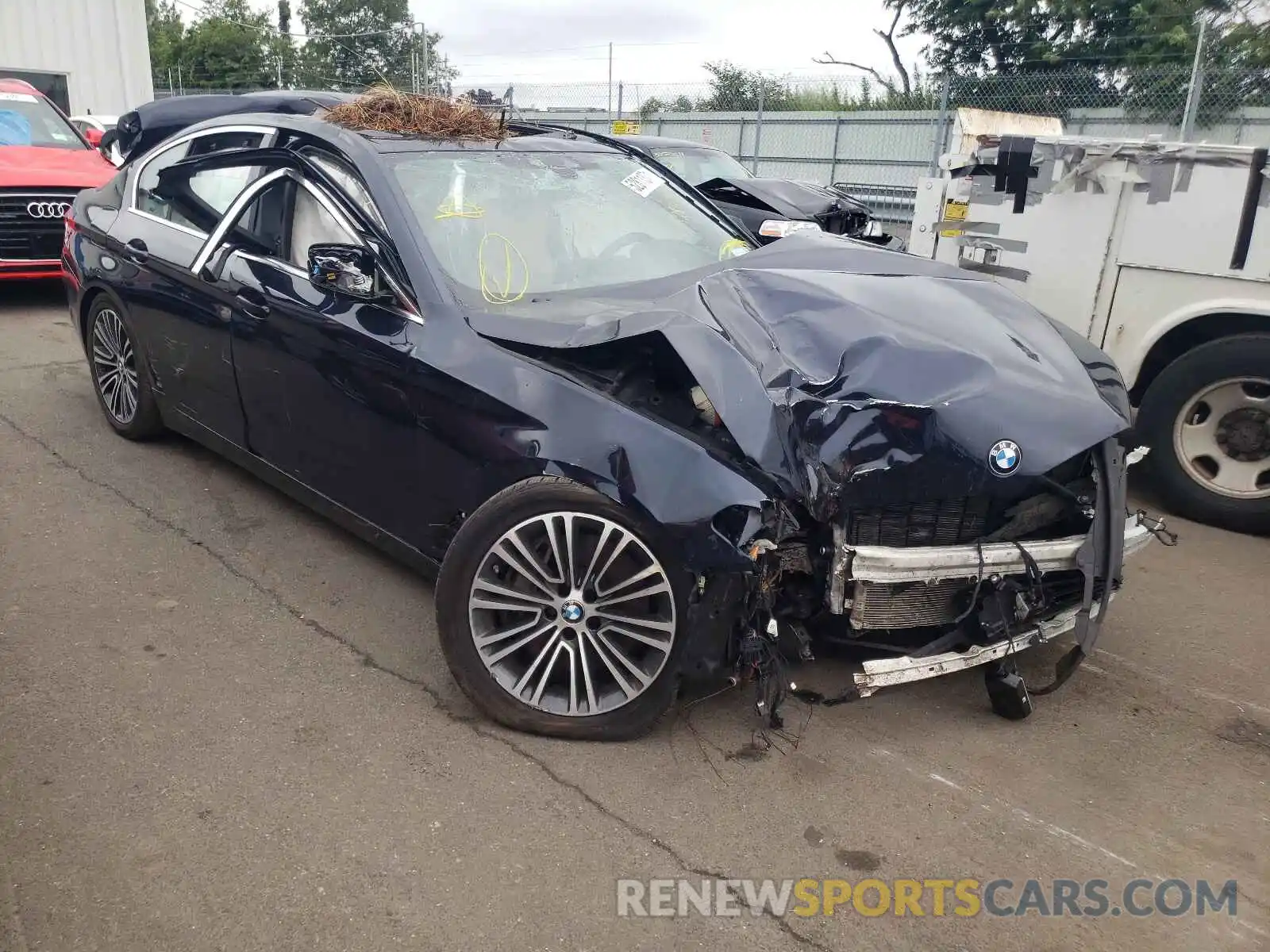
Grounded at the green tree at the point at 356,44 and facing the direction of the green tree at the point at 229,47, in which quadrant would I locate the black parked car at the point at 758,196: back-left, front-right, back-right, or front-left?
back-left

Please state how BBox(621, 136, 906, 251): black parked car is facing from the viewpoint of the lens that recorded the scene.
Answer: facing the viewer and to the right of the viewer

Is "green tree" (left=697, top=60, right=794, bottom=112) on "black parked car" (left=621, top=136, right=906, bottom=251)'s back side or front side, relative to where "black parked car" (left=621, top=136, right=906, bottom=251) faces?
on the back side

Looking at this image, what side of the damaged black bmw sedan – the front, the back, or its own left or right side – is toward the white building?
back

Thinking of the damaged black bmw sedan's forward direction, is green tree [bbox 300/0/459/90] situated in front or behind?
behind

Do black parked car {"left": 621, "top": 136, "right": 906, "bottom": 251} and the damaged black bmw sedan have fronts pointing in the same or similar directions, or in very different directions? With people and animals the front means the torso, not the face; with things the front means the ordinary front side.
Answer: same or similar directions

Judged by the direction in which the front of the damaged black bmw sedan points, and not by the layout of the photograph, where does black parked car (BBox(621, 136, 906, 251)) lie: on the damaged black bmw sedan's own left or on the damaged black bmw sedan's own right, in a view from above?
on the damaged black bmw sedan's own left

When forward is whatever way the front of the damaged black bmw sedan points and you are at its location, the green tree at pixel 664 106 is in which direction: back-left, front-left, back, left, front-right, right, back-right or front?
back-left

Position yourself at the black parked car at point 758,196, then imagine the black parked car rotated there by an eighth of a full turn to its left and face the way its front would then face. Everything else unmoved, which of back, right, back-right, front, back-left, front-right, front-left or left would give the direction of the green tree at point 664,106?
left

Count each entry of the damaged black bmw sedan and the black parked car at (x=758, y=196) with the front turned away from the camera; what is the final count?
0

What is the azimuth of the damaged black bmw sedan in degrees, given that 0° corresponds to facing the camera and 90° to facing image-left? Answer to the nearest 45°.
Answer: approximately 315°

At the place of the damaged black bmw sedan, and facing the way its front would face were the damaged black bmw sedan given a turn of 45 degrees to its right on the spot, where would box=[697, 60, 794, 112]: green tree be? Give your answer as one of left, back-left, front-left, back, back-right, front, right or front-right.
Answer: back

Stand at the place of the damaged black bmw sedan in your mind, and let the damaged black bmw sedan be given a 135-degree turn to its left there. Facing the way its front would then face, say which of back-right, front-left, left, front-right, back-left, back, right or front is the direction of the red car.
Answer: front-left

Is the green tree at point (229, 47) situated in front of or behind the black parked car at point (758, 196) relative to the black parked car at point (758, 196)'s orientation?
behind

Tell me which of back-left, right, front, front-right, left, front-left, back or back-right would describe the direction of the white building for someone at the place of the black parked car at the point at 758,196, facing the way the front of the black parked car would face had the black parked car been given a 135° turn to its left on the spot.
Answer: front-left
